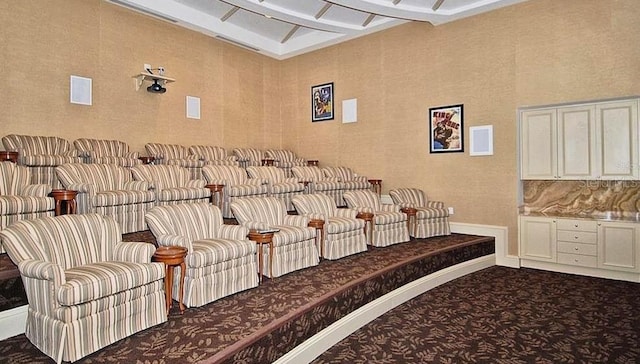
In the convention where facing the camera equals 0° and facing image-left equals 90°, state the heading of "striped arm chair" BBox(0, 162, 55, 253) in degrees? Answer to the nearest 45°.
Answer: approximately 315°

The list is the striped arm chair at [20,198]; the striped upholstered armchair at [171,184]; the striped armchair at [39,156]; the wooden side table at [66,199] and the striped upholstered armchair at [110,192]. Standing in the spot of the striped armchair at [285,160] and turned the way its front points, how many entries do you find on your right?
5

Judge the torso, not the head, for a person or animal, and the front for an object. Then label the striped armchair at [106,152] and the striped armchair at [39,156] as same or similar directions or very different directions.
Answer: same or similar directions

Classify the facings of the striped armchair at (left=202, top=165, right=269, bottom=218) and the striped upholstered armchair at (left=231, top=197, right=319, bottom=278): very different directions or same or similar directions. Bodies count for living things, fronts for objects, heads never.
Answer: same or similar directions

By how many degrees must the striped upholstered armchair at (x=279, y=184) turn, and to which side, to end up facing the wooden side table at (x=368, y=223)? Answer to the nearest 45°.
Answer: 0° — it already faces it

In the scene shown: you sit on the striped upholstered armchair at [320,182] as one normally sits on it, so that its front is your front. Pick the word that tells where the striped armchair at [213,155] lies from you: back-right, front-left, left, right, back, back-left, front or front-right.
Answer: back-right

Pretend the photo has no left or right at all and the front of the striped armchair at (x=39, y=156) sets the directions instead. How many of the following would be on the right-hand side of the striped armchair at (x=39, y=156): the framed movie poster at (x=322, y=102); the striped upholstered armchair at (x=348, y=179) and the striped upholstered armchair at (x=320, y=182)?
0

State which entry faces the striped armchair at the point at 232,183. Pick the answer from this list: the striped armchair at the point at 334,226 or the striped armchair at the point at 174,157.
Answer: the striped armchair at the point at 174,157

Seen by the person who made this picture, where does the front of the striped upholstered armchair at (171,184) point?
facing the viewer and to the right of the viewer

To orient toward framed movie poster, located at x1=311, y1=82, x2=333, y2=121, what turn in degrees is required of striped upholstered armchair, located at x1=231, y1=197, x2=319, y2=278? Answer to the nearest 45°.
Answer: approximately 135° to its left

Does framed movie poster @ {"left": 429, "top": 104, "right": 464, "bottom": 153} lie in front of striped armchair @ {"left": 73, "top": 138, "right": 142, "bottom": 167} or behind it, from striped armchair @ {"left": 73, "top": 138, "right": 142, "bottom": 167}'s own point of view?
in front

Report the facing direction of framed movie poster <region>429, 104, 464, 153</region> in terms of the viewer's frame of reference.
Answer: facing the viewer

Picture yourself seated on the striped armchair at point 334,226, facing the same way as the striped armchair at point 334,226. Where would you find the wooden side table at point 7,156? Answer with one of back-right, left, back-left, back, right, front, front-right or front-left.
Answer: back-right

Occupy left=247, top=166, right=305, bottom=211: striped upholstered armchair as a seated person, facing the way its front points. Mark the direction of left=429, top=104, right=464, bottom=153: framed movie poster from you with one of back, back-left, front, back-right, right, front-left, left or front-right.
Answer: front-left
